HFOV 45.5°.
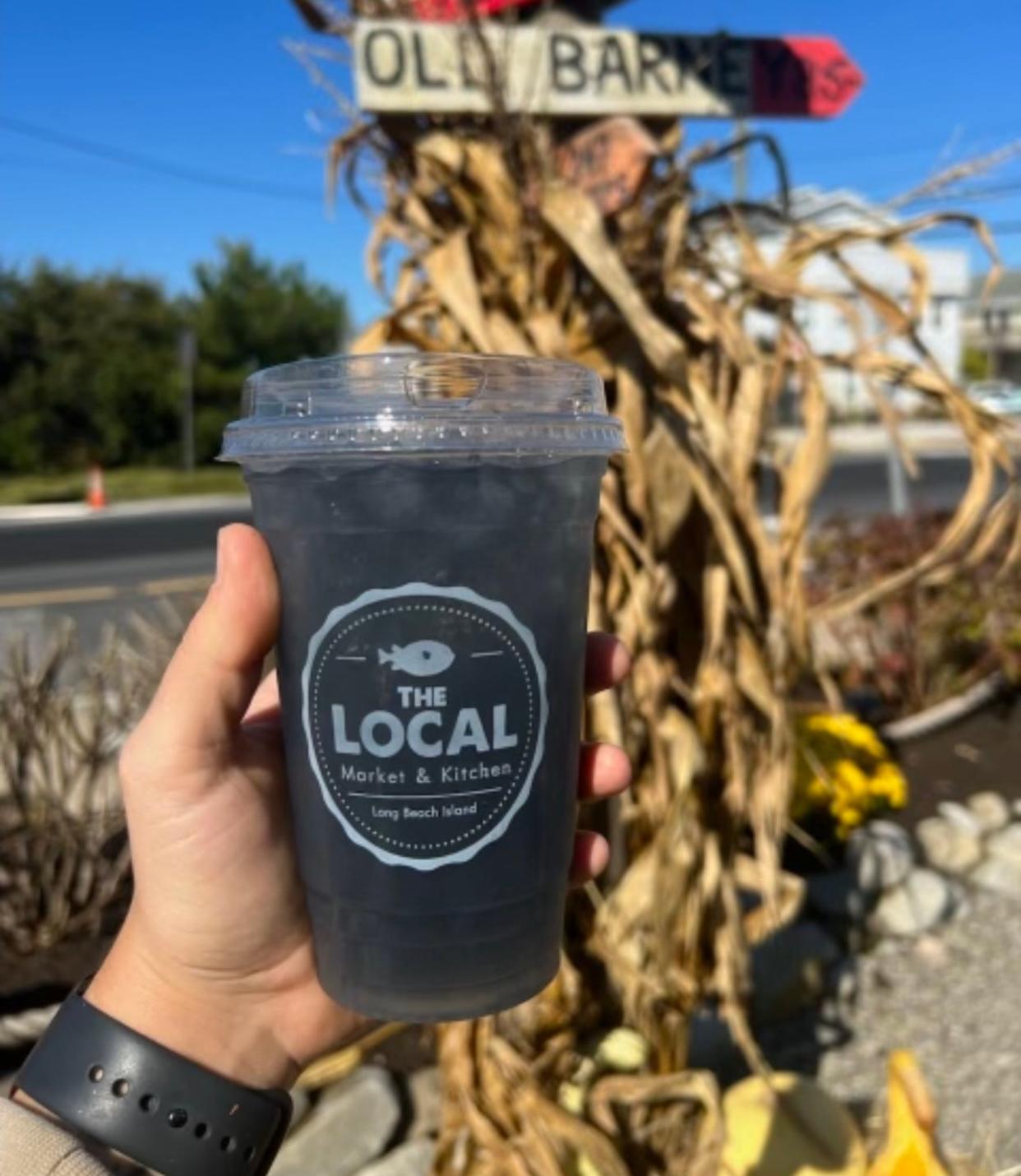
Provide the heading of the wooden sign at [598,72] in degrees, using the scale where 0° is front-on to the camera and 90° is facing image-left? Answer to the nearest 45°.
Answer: approximately 0°

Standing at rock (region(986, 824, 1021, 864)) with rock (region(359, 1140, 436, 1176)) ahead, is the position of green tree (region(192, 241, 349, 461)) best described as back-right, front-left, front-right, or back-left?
back-right

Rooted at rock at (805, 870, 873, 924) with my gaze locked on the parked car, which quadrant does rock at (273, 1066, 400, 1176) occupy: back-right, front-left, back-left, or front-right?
back-left

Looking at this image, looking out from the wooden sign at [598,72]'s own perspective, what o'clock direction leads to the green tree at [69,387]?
The green tree is roughly at 5 o'clock from the wooden sign.
